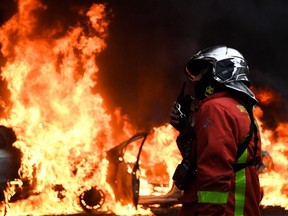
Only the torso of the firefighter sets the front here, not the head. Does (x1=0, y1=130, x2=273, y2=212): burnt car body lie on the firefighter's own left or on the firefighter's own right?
on the firefighter's own right

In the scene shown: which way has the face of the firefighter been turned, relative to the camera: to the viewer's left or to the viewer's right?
to the viewer's left

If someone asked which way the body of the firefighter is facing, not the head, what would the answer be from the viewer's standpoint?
to the viewer's left
